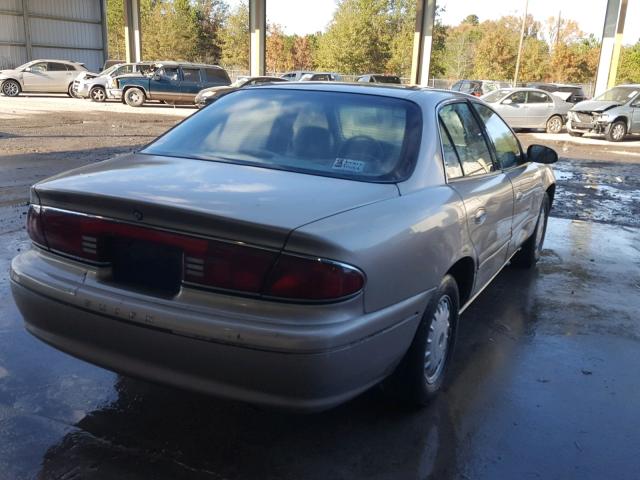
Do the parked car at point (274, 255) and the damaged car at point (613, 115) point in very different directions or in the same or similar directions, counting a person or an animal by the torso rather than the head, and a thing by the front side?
very different directions

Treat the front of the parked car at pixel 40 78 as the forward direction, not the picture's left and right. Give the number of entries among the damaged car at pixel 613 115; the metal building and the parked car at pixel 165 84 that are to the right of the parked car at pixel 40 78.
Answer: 1

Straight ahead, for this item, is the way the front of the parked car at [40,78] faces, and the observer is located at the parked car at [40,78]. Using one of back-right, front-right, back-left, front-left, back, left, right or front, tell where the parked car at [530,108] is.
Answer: back-left

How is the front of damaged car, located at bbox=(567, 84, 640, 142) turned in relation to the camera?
facing the viewer and to the left of the viewer

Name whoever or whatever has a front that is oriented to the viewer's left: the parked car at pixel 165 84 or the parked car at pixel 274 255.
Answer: the parked car at pixel 165 84

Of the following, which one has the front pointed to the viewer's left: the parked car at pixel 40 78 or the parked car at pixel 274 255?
the parked car at pixel 40 78

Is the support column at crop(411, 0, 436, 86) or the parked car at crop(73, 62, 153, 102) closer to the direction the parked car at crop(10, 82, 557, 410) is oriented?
the support column

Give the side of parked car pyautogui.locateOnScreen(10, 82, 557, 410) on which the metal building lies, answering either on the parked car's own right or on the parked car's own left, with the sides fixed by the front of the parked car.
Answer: on the parked car's own left

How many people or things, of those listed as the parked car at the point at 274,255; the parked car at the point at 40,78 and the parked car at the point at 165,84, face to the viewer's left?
2

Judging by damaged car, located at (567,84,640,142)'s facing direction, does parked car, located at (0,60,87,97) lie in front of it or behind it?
in front

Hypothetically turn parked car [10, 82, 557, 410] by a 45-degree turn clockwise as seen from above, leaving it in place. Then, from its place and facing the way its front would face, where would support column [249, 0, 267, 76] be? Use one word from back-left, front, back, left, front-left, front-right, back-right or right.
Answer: left

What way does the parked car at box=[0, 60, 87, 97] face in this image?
to the viewer's left

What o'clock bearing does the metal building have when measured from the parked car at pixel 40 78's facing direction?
The metal building is roughly at 3 o'clock from the parked car.

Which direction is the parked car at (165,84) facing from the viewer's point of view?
to the viewer's left

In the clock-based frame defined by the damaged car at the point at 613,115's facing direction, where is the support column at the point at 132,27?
The support column is roughly at 2 o'clock from the damaged car.

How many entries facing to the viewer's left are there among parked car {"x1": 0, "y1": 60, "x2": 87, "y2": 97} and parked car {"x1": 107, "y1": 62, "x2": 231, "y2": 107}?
2

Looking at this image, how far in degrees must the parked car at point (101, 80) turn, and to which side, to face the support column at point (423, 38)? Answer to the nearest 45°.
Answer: approximately 135° to its left

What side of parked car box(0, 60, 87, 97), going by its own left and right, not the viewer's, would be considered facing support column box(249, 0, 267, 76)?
back
